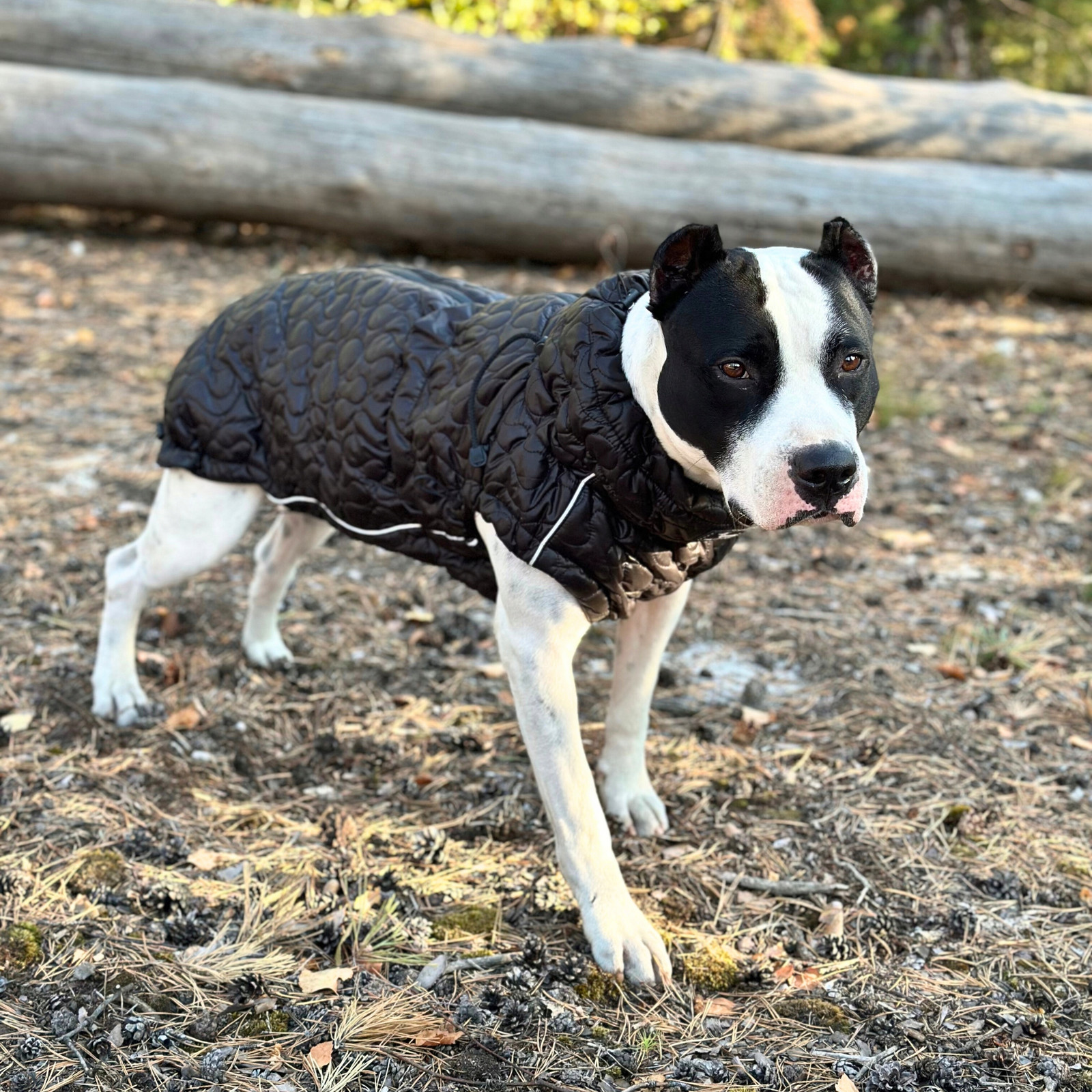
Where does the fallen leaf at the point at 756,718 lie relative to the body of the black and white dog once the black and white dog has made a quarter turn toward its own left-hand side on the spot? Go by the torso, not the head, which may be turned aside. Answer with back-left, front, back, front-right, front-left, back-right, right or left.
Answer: front

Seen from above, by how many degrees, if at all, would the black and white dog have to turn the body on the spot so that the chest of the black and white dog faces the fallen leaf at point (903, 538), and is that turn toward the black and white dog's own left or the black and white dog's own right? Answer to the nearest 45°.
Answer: approximately 90° to the black and white dog's own left

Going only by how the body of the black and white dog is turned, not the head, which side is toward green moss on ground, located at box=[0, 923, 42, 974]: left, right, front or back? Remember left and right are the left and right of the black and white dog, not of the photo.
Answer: right

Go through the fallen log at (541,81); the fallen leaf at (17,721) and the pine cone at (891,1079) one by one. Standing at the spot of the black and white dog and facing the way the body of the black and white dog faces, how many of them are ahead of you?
1

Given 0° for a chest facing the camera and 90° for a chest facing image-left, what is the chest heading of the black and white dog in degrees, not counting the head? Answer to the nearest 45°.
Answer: approximately 315°
